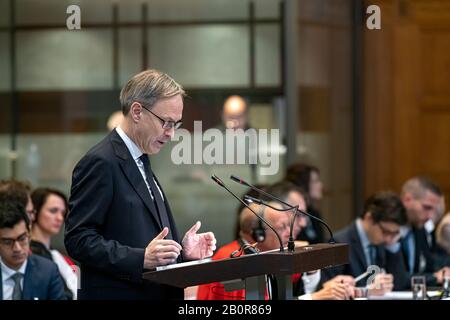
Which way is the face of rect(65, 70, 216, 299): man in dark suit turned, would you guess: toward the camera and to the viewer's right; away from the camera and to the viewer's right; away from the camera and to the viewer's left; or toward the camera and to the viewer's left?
toward the camera and to the viewer's right

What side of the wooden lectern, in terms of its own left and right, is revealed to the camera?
right

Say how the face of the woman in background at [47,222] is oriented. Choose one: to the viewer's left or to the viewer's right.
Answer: to the viewer's right

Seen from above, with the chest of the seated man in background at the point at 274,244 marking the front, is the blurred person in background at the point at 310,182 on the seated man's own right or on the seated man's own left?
on the seated man's own left
